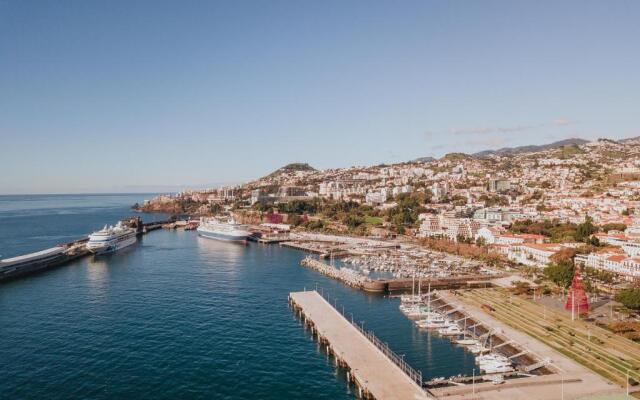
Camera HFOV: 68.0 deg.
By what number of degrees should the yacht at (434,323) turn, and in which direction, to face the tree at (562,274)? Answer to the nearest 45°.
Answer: approximately 135° to its right

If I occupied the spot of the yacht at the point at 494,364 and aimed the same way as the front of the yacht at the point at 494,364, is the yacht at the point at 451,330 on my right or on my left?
on my right

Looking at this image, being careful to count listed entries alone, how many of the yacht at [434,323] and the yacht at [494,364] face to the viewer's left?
2

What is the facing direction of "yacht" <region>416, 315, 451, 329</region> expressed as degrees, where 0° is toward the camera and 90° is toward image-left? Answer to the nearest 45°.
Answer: approximately 90°

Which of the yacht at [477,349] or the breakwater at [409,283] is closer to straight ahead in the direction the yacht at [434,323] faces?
the breakwater

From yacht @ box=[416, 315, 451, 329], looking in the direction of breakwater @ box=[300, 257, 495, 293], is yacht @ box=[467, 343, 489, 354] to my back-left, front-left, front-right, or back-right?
back-right

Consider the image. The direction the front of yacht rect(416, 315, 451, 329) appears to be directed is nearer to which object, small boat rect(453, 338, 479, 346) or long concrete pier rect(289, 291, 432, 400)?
the long concrete pier

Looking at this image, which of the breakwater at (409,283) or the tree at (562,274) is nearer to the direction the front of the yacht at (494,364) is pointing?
the breakwater

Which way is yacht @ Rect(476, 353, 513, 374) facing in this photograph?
to the viewer's left

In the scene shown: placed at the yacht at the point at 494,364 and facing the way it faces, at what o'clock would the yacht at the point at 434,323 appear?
the yacht at the point at 434,323 is roughly at 2 o'clock from the yacht at the point at 494,364.

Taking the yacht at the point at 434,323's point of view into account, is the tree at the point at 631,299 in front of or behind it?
behind

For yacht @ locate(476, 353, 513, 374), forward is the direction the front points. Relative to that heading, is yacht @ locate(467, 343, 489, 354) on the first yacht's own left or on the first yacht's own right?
on the first yacht's own right

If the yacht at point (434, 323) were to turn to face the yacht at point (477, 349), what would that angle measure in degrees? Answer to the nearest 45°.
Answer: approximately 135° to its left
